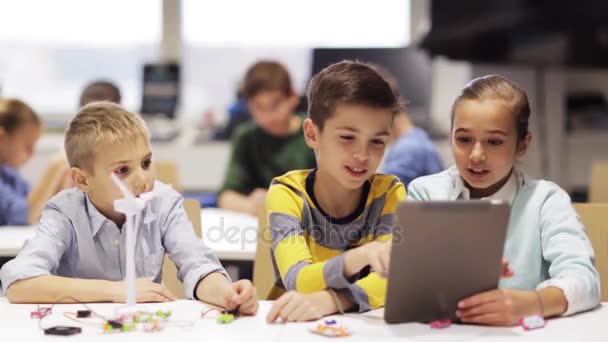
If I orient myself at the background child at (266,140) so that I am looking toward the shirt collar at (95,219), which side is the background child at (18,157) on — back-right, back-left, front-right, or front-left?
front-right

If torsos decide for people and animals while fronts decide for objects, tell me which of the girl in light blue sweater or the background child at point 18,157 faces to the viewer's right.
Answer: the background child

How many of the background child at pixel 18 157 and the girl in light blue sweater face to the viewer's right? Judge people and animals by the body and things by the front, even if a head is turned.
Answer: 1

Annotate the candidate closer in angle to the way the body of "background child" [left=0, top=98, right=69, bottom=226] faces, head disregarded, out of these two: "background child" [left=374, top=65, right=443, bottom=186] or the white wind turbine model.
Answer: the background child

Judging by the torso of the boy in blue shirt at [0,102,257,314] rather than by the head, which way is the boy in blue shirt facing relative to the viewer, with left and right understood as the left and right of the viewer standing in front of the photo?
facing the viewer and to the right of the viewer

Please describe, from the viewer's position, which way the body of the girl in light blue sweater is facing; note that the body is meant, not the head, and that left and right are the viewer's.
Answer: facing the viewer and to the left of the viewer

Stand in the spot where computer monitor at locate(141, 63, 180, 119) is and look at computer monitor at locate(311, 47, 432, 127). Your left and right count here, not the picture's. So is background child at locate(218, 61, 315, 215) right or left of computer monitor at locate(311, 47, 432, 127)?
right

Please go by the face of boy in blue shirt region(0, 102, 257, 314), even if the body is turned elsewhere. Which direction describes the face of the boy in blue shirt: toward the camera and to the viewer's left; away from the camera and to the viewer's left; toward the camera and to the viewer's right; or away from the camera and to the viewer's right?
toward the camera and to the viewer's right

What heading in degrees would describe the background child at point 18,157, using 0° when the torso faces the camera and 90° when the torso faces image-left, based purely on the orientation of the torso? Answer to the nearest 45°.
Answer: approximately 270°

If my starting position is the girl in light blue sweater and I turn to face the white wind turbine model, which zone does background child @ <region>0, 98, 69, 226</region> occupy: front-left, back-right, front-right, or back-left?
front-right

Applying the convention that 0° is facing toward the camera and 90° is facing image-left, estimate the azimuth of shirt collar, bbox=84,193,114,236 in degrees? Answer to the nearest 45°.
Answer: approximately 315°

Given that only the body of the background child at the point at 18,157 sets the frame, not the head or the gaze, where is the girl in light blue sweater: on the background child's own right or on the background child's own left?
on the background child's own right
